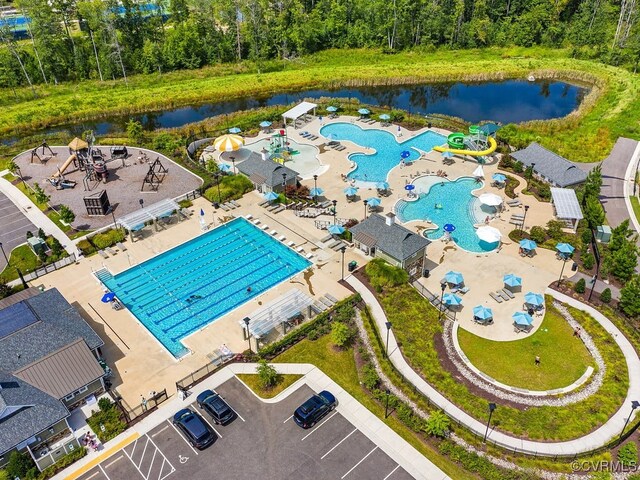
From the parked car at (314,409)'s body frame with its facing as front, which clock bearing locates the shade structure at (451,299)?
The shade structure is roughly at 12 o'clock from the parked car.

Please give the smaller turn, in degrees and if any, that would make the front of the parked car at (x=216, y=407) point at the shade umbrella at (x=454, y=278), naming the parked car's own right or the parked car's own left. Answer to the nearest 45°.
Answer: approximately 135° to the parked car's own right

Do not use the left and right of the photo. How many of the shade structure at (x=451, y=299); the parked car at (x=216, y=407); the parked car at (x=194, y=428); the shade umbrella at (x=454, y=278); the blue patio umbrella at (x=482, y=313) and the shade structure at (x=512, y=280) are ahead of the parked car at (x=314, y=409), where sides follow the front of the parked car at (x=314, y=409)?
4

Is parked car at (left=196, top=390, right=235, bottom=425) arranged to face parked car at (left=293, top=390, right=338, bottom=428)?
no

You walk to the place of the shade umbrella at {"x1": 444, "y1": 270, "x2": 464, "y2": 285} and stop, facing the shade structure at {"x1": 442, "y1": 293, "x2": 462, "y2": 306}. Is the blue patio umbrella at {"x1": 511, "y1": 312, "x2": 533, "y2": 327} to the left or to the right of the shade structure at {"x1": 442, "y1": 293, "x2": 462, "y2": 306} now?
left

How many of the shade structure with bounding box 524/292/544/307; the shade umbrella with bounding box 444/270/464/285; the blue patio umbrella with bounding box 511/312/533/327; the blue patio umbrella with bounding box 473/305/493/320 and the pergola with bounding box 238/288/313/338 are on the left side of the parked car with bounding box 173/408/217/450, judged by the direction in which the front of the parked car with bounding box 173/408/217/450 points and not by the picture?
0

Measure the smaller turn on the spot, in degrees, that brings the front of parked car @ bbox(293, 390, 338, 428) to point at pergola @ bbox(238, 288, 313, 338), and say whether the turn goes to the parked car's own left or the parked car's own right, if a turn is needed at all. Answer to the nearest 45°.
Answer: approximately 45° to the parked car's own left

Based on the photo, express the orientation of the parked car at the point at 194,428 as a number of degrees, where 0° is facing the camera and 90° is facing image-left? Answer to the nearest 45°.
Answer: approximately 135°

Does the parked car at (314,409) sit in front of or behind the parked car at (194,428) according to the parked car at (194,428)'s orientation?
behind

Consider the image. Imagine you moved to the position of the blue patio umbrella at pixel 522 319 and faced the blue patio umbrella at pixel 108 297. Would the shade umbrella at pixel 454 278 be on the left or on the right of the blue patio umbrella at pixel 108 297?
right

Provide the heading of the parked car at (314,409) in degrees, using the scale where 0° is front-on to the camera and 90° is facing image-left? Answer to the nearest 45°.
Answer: approximately 225°

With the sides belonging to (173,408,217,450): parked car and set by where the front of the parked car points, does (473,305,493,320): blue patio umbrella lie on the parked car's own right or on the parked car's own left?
on the parked car's own right

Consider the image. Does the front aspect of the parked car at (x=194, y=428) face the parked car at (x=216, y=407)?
no

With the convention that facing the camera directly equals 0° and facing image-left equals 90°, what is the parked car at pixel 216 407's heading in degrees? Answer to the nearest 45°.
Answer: approximately 135°

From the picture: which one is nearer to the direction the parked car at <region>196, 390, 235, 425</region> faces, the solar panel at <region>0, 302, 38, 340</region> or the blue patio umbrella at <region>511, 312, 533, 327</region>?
the solar panel

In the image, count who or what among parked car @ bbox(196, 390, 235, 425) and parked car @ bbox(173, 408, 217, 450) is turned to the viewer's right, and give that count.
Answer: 0

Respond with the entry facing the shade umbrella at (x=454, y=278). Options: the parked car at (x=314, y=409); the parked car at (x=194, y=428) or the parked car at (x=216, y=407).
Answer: the parked car at (x=314, y=409)

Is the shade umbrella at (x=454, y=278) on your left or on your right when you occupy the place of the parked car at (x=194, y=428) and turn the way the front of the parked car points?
on your right

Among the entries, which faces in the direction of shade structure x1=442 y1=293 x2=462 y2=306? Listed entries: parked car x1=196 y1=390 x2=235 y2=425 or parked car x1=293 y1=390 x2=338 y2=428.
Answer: parked car x1=293 y1=390 x2=338 y2=428
